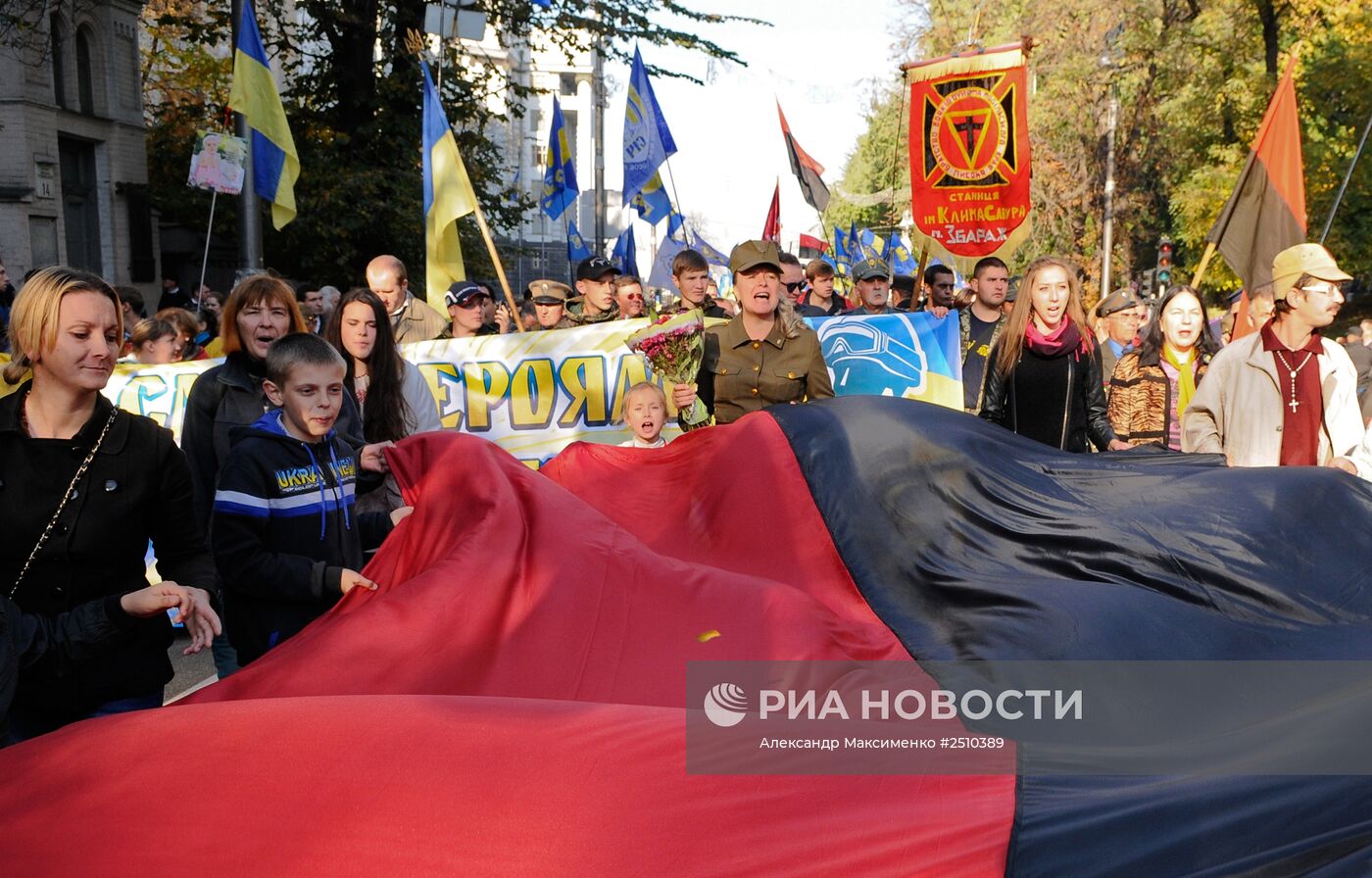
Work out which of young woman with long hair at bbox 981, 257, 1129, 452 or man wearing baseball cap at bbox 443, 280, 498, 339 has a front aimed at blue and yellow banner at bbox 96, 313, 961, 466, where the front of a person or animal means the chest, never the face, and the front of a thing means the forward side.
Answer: the man wearing baseball cap

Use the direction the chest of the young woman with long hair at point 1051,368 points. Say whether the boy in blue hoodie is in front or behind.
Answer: in front

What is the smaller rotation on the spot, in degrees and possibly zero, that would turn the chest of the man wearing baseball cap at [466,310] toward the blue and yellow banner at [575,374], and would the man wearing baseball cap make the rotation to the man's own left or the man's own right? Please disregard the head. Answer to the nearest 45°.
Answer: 0° — they already face it

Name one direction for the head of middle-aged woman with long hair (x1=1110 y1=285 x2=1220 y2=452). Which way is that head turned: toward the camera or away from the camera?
toward the camera

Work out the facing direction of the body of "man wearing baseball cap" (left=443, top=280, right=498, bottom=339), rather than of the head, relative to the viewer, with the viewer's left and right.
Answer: facing the viewer and to the right of the viewer

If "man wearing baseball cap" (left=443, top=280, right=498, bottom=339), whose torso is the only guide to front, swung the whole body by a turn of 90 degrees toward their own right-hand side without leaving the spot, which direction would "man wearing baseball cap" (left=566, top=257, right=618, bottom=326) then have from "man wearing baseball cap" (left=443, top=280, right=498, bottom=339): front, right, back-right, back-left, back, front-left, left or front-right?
back

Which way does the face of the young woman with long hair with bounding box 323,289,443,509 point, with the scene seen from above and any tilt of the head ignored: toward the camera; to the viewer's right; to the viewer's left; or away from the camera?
toward the camera

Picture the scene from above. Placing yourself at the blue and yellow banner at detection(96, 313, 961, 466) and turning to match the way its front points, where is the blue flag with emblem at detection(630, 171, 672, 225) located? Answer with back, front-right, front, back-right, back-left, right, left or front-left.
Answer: back

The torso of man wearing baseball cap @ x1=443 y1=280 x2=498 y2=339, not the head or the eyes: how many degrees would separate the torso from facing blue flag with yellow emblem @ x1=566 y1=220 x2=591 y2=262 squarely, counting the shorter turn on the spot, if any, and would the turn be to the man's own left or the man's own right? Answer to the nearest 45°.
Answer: approximately 135° to the man's own left

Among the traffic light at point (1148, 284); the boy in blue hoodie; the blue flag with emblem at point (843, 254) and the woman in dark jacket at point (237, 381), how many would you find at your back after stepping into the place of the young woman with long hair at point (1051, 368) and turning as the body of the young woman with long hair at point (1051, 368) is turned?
2

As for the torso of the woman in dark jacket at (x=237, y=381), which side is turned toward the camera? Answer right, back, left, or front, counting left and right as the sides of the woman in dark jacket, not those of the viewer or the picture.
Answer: front

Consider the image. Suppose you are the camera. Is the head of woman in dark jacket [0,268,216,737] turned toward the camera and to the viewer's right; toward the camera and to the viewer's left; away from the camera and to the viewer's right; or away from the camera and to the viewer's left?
toward the camera and to the viewer's right

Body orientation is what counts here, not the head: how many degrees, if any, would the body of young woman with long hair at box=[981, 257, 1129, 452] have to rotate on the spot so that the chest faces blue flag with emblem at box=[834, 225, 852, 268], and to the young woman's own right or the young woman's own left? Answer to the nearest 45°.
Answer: approximately 180°

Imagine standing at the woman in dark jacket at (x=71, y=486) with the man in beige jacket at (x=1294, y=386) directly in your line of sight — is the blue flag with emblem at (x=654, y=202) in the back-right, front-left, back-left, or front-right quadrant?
front-left

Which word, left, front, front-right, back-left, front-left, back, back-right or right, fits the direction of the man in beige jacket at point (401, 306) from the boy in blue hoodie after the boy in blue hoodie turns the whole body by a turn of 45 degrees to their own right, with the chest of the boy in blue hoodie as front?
back

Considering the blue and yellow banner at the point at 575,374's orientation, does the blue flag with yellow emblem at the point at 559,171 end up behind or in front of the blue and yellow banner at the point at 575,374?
behind

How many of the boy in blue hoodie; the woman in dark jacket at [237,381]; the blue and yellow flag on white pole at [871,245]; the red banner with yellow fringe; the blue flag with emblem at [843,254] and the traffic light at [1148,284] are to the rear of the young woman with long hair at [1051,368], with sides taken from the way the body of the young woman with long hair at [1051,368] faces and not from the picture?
4

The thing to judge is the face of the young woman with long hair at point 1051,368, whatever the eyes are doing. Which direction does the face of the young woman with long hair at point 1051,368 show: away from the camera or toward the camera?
toward the camera
